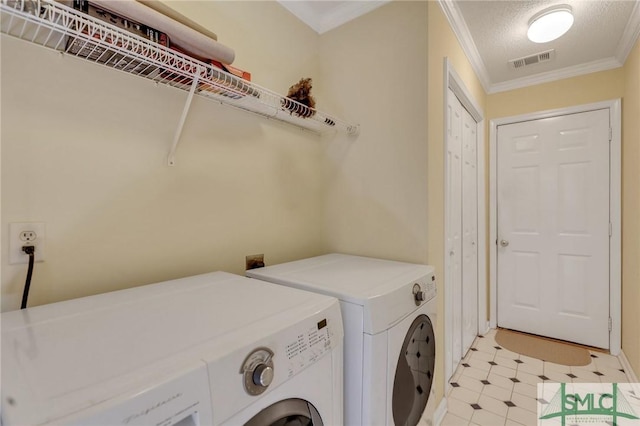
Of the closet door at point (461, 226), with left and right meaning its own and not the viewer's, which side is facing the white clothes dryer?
right

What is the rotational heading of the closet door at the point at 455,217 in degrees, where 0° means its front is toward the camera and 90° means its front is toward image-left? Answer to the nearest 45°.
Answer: approximately 270°

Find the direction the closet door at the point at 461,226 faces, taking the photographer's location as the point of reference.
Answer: facing to the right of the viewer

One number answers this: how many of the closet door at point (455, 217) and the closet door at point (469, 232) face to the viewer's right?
2

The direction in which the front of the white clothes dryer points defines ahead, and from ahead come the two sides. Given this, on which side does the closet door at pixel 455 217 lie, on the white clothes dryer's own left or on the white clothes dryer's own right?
on the white clothes dryer's own left

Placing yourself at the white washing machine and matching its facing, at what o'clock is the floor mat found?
The floor mat is roughly at 10 o'clock from the white washing machine.

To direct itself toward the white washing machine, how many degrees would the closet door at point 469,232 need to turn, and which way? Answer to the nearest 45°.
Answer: approximately 90° to its right
